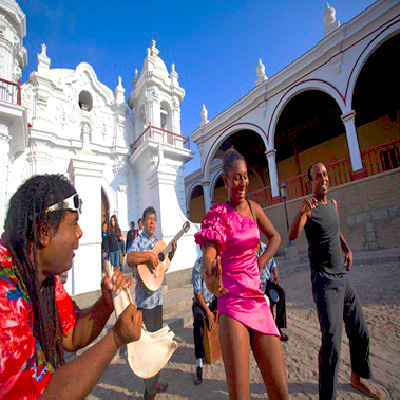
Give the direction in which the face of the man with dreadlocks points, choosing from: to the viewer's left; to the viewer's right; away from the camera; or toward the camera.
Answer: to the viewer's right

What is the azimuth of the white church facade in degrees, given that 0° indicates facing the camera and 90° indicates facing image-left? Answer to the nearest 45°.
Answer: approximately 315°

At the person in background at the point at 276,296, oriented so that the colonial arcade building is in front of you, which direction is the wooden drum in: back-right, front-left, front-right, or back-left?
back-left

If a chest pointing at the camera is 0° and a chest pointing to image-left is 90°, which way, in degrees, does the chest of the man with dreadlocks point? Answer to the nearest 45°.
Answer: approximately 270°

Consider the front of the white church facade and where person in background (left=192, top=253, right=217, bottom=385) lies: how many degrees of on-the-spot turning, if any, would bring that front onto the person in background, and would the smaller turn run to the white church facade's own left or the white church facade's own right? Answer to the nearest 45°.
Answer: approximately 45° to the white church facade's own right

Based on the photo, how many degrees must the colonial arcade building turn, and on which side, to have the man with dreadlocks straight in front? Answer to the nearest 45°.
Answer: approximately 45° to its left

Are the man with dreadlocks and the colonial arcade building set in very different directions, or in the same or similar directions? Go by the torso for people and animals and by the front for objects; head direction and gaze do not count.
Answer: very different directions

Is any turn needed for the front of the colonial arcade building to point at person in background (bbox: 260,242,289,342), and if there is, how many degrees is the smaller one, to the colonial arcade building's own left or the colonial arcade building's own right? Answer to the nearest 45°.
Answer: approximately 45° to the colonial arcade building's own left

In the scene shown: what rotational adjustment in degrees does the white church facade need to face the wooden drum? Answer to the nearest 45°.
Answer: approximately 45° to its right

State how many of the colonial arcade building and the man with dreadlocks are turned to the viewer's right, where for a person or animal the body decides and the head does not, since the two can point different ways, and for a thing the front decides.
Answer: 1

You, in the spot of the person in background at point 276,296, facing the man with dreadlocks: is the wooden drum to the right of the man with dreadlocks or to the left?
right
